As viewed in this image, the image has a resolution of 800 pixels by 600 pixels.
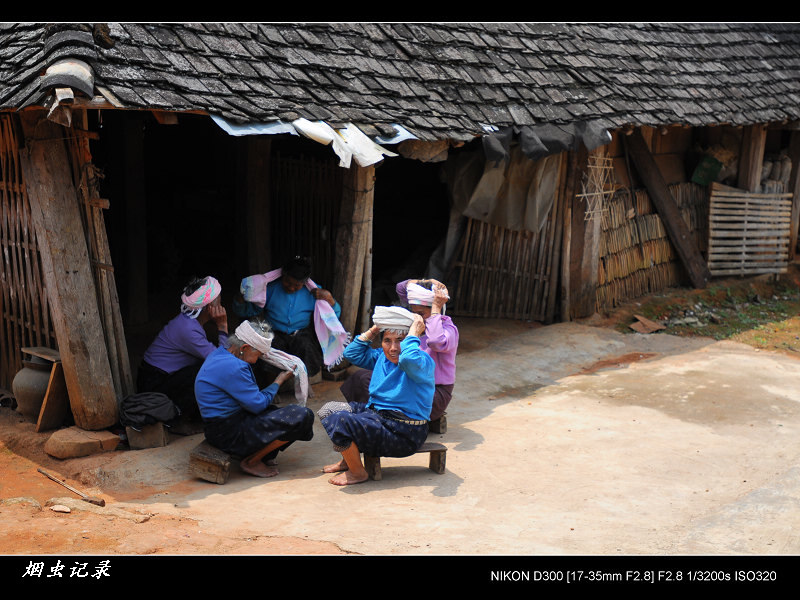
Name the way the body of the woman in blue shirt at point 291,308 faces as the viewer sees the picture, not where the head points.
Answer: toward the camera

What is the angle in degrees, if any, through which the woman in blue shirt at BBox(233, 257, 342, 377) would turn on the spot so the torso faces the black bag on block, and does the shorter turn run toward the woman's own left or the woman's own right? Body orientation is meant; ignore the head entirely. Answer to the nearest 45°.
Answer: approximately 45° to the woman's own right

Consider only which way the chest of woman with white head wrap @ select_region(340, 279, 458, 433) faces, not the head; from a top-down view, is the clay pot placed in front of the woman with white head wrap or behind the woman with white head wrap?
in front

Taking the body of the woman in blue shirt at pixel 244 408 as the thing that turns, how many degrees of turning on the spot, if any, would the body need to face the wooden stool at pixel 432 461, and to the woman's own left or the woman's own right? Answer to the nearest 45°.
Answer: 0° — they already face it

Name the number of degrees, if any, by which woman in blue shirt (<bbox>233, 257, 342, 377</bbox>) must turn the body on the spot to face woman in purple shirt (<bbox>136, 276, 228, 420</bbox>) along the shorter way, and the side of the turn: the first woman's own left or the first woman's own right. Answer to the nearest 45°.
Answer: approximately 45° to the first woman's own right

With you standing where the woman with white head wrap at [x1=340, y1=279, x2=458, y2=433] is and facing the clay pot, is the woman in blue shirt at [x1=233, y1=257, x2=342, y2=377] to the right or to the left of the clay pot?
right

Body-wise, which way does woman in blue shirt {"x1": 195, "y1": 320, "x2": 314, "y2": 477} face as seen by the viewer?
to the viewer's right

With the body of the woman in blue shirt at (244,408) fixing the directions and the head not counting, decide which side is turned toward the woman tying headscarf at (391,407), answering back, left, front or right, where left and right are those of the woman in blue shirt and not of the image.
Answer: front

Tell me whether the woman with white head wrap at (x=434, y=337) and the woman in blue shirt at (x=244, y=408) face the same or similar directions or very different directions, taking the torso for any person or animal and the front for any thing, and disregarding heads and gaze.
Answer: very different directions

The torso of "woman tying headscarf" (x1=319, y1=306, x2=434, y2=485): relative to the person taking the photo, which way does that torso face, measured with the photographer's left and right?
facing the viewer and to the left of the viewer

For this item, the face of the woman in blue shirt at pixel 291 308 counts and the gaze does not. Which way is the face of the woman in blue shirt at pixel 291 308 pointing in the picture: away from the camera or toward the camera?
toward the camera
